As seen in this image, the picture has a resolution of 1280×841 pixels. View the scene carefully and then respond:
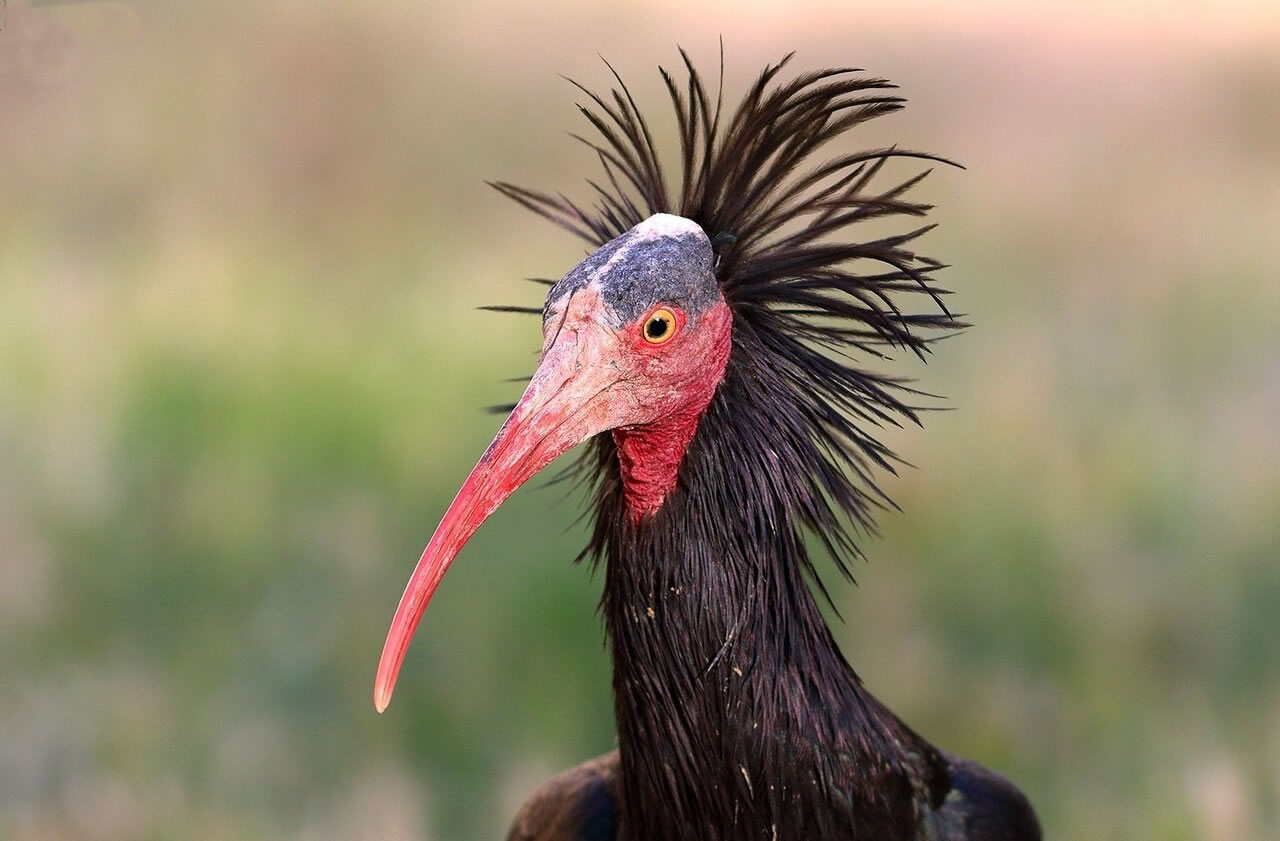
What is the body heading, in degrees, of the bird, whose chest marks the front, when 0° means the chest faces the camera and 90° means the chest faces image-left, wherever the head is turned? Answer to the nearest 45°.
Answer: approximately 45°
